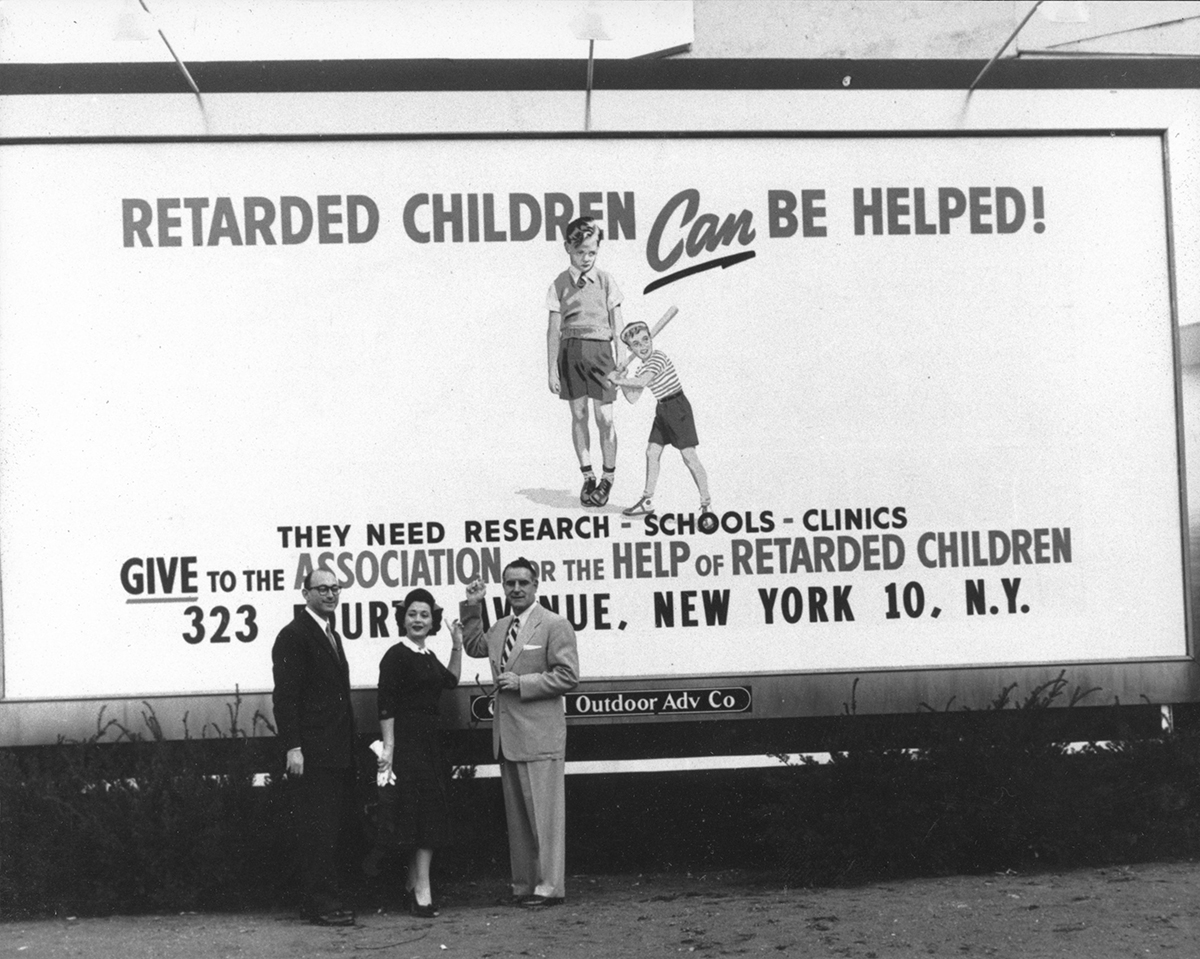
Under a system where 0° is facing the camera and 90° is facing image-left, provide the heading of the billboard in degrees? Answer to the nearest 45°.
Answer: approximately 0°

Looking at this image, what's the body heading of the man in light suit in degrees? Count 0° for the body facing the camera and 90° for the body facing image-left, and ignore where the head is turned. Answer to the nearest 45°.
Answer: approximately 45°
